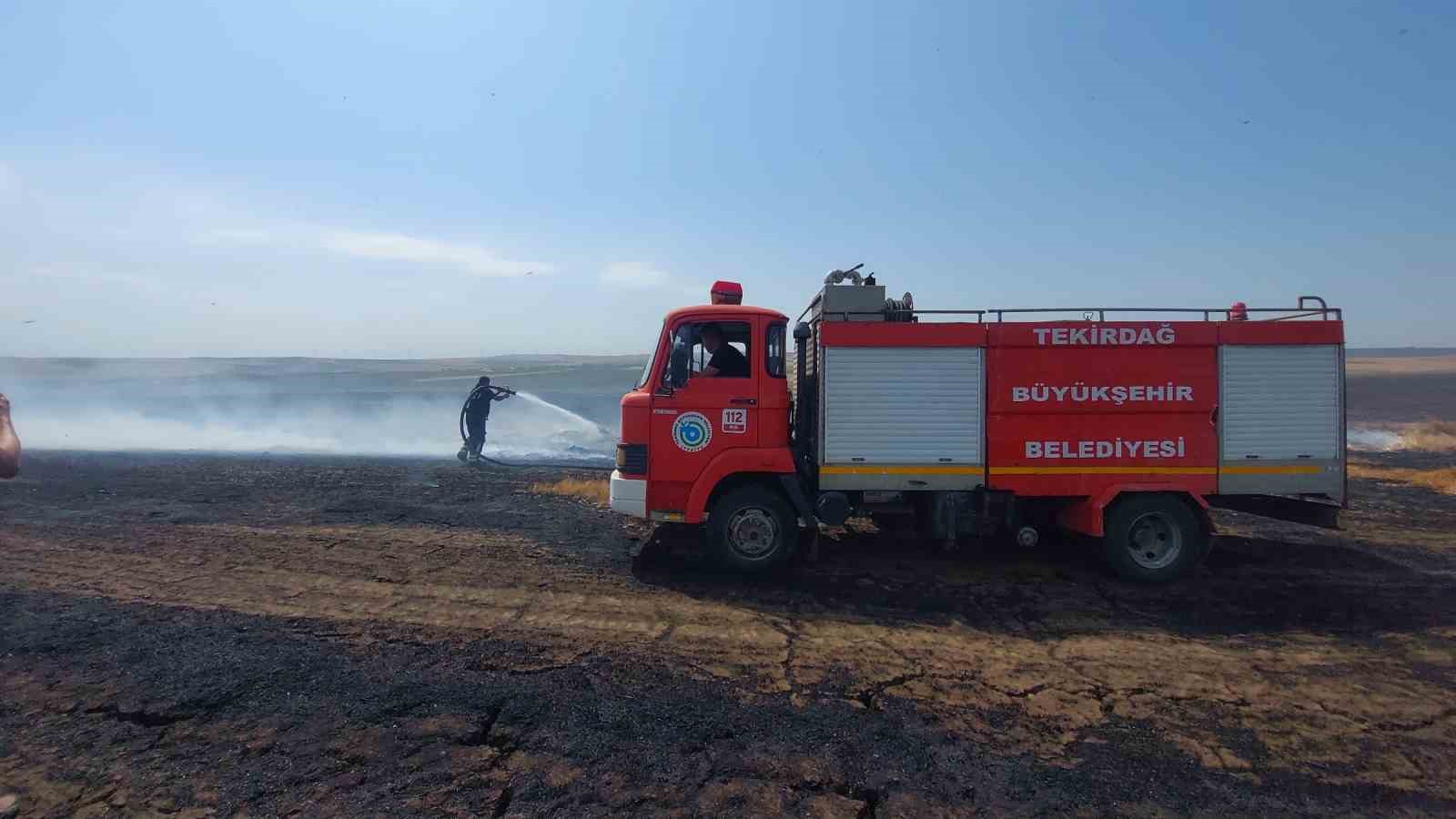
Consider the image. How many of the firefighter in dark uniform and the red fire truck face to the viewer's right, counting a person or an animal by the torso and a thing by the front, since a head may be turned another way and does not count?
1

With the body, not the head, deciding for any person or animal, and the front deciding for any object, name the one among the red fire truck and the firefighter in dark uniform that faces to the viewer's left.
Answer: the red fire truck

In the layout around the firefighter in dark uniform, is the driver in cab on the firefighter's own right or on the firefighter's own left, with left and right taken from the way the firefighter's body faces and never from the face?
on the firefighter's own right

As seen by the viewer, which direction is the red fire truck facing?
to the viewer's left

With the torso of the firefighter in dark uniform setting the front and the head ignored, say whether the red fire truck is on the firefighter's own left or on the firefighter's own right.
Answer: on the firefighter's own right

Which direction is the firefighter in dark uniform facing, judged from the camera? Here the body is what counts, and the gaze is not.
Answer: to the viewer's right
